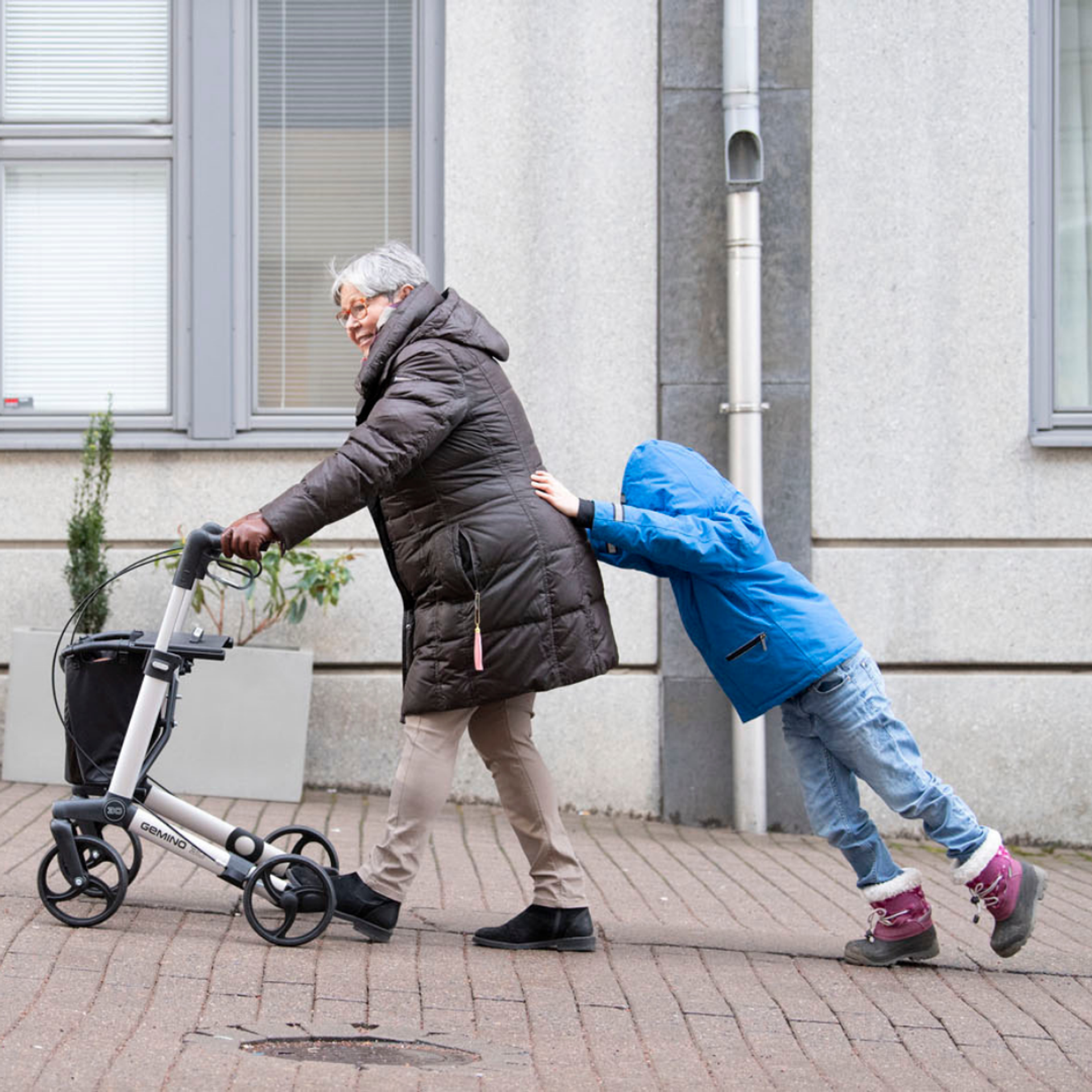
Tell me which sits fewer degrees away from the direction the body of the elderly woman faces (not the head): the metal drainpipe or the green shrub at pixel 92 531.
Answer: the green shrub

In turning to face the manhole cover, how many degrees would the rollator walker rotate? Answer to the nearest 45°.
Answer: approximately 135° to its left

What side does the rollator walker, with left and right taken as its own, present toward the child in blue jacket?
back

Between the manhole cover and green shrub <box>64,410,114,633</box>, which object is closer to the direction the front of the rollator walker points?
the green shrub

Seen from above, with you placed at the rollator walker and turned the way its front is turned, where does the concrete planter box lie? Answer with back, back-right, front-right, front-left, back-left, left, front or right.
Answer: right

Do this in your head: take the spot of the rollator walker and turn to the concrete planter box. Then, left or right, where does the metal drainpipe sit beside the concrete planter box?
right

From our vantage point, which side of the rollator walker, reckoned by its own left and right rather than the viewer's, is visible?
left

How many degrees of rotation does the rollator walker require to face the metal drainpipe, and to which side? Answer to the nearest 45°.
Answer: approximately 135° to its right

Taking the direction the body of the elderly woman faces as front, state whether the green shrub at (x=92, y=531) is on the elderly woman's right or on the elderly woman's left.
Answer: on the elderly woman's right

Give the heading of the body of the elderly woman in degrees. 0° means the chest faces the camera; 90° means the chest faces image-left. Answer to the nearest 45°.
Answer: approximately 90°
